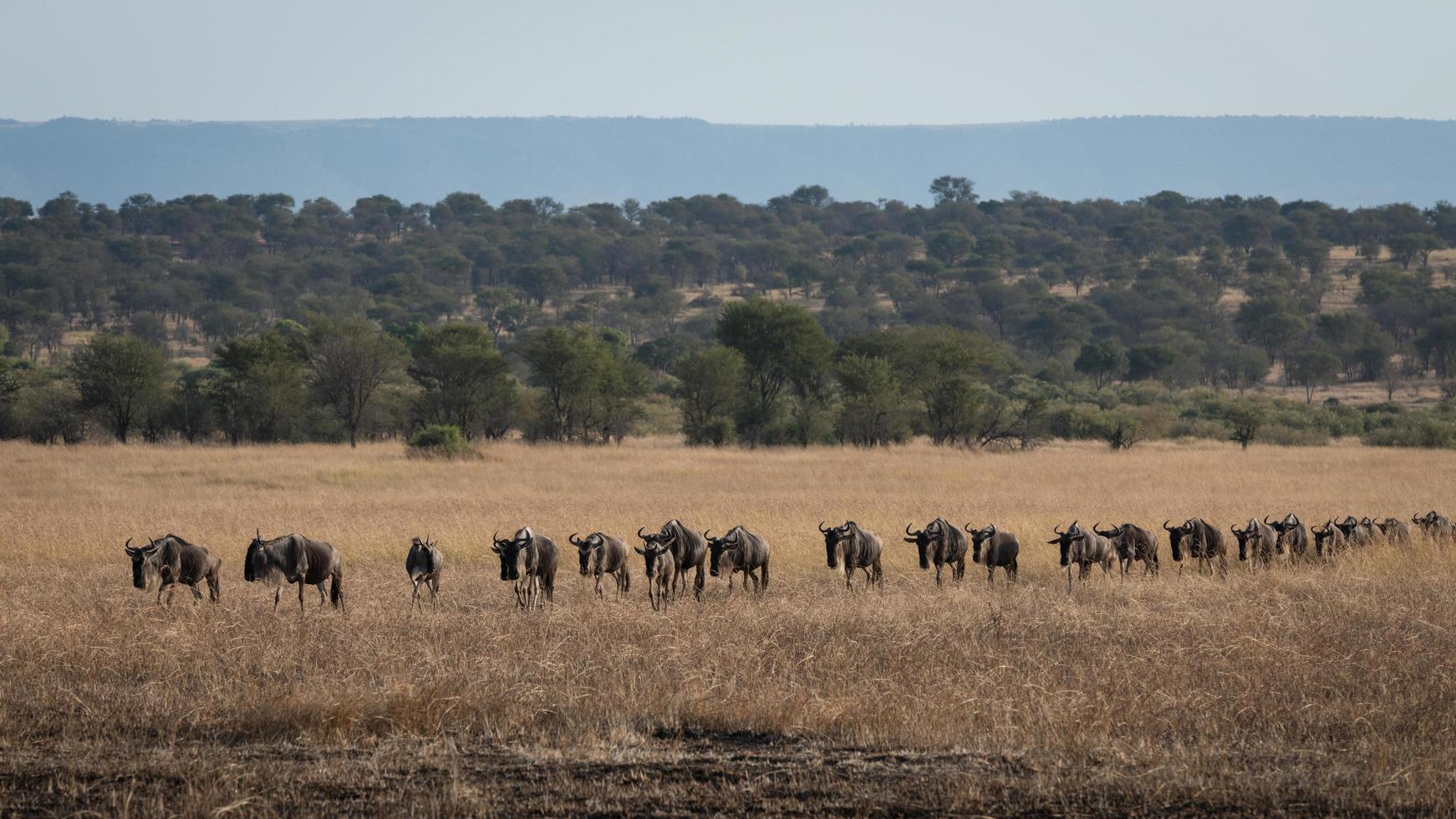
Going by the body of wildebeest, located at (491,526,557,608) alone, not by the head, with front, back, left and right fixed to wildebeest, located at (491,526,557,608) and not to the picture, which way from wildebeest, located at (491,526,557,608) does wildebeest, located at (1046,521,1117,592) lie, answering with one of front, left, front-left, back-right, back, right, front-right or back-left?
back-left

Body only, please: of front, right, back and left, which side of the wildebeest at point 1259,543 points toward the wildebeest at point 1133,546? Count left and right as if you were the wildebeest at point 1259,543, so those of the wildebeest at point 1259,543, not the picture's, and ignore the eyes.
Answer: front

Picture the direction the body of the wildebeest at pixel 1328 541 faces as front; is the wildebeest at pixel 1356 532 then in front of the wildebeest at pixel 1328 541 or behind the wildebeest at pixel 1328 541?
behind

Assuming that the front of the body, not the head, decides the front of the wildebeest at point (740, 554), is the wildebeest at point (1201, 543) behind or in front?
behind

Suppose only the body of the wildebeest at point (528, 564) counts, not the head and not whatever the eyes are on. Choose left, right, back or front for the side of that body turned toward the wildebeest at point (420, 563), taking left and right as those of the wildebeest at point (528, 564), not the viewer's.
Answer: right

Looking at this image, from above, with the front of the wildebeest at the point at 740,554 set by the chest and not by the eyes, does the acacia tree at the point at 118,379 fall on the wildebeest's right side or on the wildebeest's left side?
on the wildebeest's right side

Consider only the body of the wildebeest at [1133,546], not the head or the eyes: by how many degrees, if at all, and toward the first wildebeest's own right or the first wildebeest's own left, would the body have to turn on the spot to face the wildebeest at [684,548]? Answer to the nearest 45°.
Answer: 0° — it already faces it

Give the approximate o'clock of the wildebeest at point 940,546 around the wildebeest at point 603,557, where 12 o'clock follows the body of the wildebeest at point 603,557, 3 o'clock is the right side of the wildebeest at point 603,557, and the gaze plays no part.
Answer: the wildebeest at point 940,546 is roughly at 7 o'clock from the wildebeest at point 603,557.

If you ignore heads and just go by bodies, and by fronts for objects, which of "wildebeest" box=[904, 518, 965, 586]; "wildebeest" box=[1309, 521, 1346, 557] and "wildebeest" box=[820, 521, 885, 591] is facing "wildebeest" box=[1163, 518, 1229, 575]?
"wildebeest" box=[1309, 521, 1346, 557]

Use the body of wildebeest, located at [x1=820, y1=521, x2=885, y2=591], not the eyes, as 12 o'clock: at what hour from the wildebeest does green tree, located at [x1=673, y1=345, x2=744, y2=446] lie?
The green tree is roughly at 4 o'clock from the wildebeest.

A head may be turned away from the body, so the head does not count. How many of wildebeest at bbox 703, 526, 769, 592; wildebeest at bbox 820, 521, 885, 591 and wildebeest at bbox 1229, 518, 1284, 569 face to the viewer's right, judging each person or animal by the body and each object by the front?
0

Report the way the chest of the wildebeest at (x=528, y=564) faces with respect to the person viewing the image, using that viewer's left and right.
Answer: facing the viewer and to the left of the viewer

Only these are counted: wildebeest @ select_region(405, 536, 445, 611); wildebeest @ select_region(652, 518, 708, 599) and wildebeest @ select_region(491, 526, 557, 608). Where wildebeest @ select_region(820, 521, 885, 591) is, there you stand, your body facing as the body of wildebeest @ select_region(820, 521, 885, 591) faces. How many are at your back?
0

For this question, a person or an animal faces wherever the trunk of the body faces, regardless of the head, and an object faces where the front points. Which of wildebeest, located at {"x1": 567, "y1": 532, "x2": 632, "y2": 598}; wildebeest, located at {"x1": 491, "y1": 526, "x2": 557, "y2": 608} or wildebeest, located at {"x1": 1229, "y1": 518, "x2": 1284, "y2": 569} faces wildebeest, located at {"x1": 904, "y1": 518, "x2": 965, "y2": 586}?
wildebeest, located at {"x1": 1229, "y1": 518, "x2": 1284, "y2": 569}

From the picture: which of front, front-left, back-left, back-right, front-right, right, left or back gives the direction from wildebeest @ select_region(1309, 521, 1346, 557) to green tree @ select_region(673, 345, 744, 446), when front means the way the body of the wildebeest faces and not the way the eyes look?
right

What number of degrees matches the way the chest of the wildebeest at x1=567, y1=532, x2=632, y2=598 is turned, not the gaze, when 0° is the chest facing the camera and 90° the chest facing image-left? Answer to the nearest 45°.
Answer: approximately 45°

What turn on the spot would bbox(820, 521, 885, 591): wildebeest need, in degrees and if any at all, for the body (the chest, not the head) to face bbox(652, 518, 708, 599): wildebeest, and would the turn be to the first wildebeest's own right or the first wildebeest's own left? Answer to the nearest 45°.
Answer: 0° — it already faces it

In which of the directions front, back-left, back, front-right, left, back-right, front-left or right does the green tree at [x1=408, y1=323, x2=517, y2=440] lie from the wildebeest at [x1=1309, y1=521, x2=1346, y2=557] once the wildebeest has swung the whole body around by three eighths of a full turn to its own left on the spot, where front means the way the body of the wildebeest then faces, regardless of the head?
back-left
